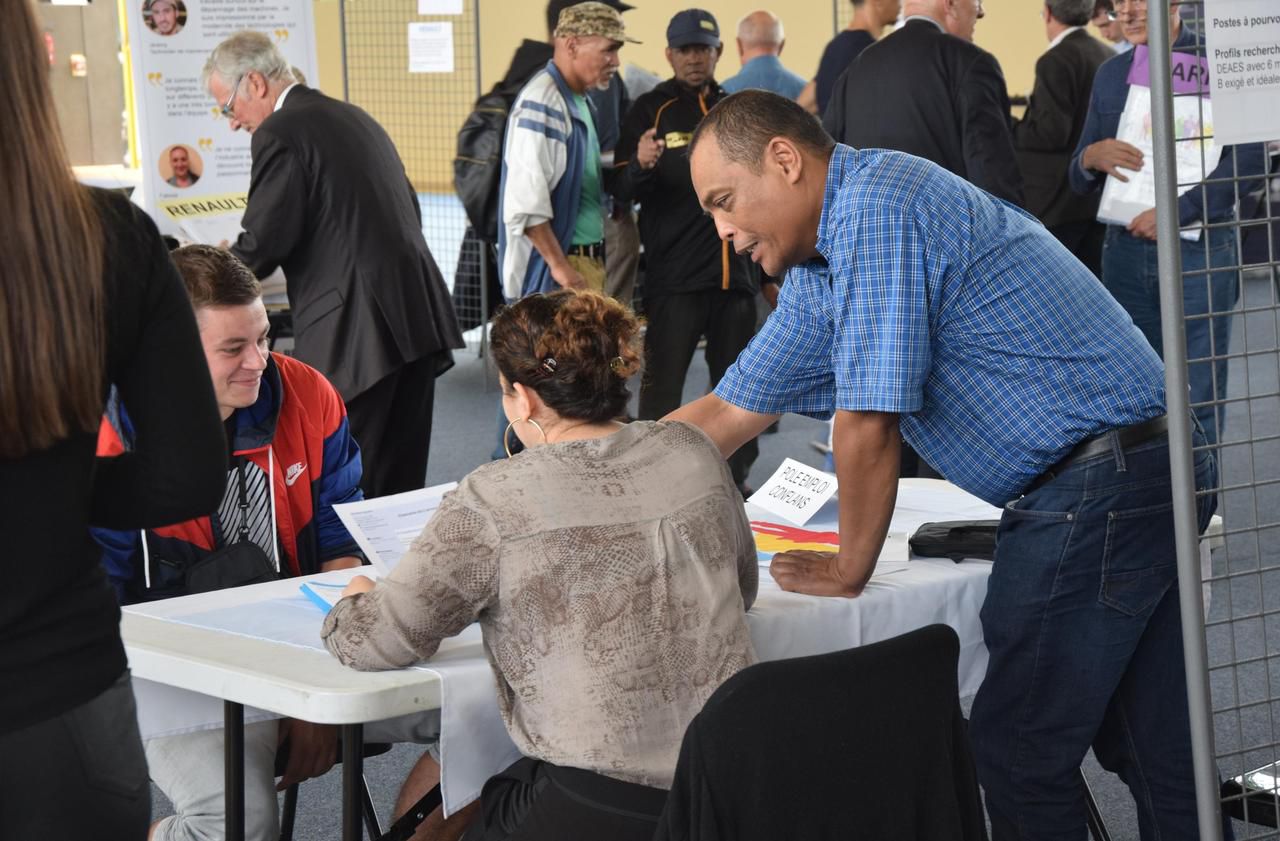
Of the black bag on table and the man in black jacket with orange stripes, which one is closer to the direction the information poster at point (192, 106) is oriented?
the black bag on table

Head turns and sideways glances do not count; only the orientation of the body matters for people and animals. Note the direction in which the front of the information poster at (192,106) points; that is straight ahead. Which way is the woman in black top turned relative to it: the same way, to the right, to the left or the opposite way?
the opposite way

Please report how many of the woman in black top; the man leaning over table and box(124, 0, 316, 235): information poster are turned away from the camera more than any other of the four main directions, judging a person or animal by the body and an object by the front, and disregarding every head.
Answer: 1

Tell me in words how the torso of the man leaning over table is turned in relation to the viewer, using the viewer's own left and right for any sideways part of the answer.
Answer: facing to the left of the viewer

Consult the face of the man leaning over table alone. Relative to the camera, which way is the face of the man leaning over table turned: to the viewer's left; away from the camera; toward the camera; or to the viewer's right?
to the viewer's left

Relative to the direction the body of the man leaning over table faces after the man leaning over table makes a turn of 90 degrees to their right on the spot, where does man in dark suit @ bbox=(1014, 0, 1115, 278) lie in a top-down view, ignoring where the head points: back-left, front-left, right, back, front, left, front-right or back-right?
front

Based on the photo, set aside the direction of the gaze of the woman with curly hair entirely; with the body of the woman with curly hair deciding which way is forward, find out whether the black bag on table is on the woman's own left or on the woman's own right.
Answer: on the woman's own right

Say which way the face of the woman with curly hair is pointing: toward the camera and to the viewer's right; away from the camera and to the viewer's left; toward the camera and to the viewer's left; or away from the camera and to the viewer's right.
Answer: away from the camera and to the viewer's left

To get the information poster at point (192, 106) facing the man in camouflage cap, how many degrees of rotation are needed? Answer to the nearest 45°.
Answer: approximately 45° to its left

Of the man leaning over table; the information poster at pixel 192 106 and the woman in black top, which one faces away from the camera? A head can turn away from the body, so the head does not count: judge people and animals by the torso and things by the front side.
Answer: the woman in black top

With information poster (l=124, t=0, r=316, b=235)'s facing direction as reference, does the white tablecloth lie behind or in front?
in front

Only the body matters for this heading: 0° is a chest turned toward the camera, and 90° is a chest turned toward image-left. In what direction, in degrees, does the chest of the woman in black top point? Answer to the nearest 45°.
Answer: approximately 180°
